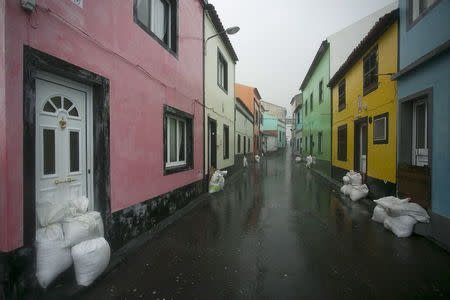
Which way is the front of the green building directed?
to the viewer's left

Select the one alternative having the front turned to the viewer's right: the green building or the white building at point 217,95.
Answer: the white building

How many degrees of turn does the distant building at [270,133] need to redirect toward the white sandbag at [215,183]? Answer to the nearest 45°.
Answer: approximately 45° to its right

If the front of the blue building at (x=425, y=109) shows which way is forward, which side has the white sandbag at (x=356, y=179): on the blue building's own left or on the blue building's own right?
on the blue building's own right

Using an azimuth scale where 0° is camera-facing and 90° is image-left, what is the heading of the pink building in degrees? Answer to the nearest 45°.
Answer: approximately 315°

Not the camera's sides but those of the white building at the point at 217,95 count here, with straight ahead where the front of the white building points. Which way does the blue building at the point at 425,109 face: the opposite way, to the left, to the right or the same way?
the opposite way

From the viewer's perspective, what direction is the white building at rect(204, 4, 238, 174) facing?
to the viewer's right

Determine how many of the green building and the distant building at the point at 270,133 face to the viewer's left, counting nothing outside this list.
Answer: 1

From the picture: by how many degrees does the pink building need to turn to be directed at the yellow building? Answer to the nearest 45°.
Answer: approximately 45° to its left

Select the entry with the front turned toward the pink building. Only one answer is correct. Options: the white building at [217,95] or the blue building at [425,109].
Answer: the blue building

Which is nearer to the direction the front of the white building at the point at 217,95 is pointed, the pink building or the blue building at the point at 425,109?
the blue building

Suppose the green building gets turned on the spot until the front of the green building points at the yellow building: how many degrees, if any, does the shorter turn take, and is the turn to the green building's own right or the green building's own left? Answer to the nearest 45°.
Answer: approximately 90° to the green building's own left
